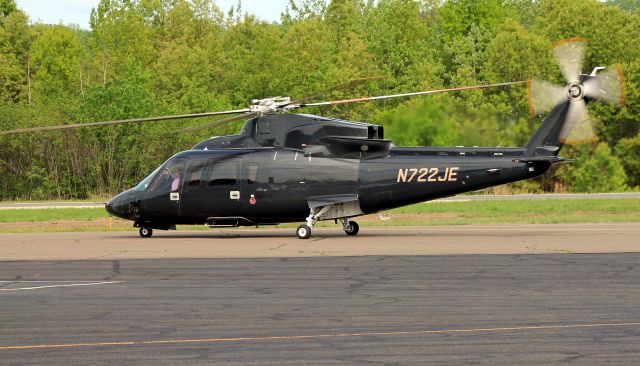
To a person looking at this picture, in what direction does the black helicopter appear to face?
facing to the left of the viewer
